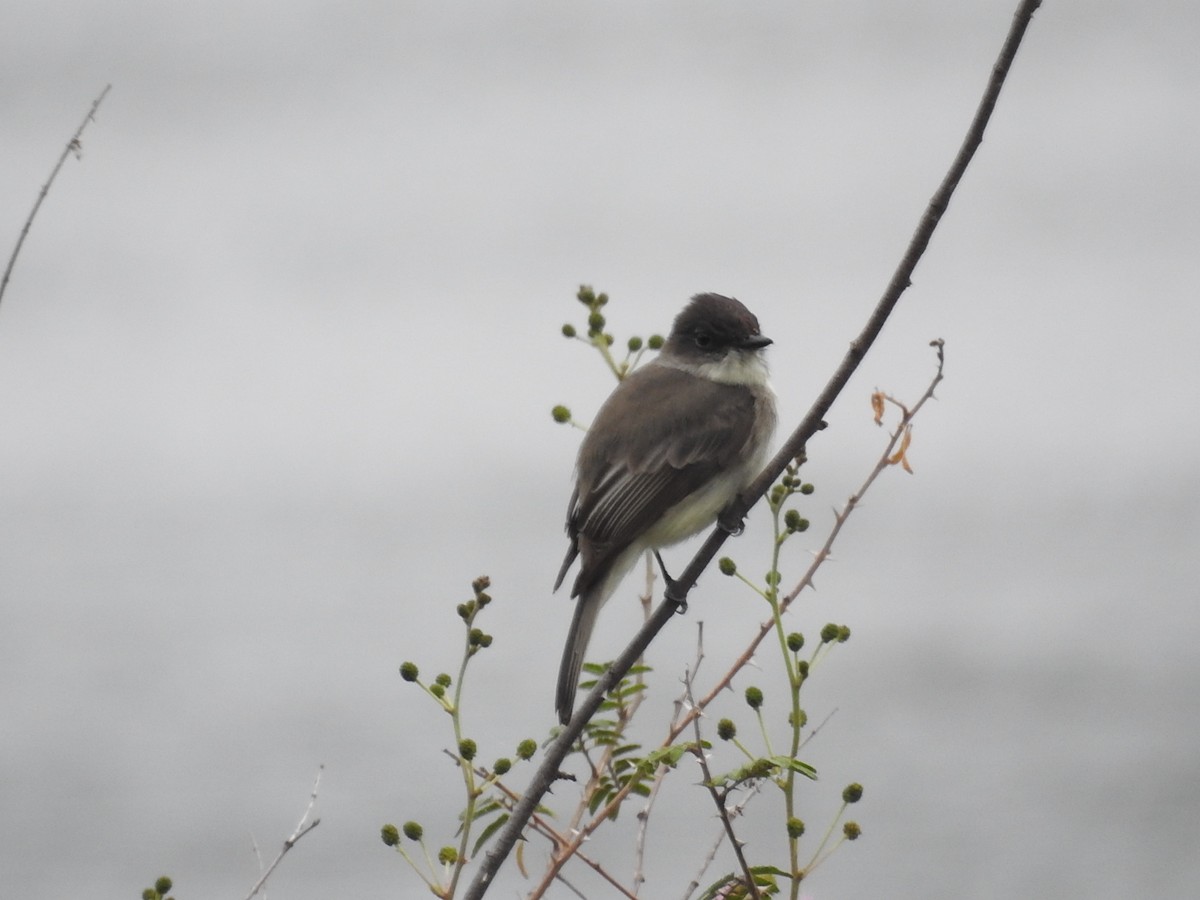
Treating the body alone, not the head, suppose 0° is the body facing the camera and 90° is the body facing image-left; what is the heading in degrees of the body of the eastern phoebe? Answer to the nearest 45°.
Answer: approximately 270°
